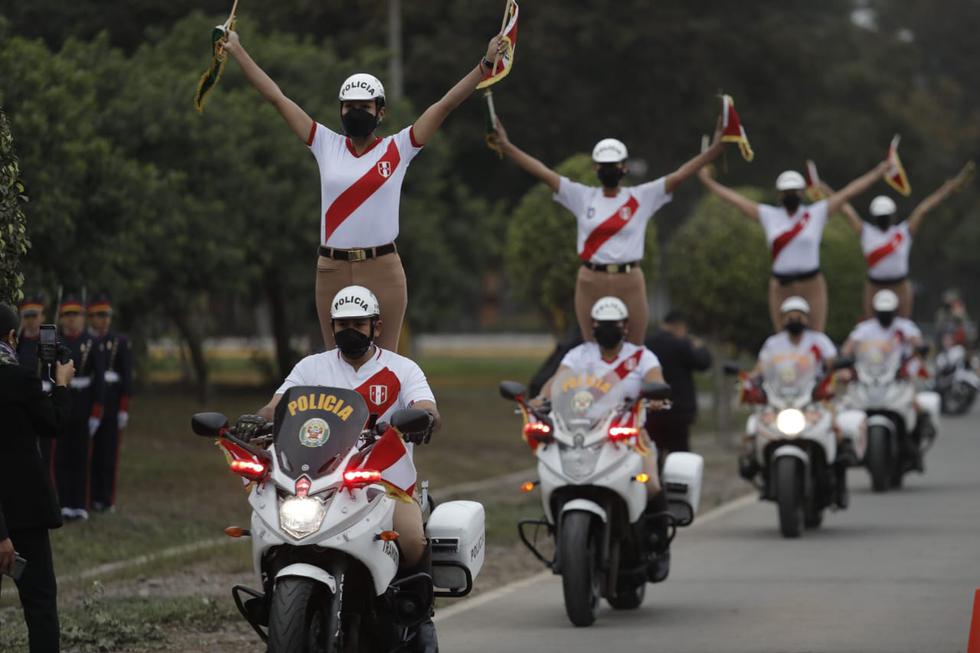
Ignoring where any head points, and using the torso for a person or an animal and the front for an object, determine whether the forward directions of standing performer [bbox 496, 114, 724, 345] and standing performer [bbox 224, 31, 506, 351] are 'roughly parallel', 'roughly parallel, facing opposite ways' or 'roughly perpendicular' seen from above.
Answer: roughly parallel

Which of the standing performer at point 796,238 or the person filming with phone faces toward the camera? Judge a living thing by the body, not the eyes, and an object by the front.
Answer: the standing performer

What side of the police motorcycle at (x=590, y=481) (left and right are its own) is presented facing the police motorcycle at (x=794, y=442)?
back

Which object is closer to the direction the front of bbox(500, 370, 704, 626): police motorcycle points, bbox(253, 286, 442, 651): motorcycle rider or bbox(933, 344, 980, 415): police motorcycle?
the motorcycle rider

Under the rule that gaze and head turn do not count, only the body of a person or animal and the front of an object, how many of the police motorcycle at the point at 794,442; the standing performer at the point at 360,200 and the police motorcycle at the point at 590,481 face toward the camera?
3

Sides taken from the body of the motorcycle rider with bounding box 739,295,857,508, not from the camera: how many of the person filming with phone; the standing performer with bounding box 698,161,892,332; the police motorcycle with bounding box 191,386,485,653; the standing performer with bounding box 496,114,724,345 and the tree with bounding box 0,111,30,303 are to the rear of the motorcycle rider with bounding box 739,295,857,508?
1

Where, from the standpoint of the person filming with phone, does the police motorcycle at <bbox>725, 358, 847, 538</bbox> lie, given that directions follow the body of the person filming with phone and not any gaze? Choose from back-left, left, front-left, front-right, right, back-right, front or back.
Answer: front

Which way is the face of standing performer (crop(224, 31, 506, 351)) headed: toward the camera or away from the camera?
toward the camera

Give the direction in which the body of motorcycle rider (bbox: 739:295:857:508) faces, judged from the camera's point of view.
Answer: toward the camera

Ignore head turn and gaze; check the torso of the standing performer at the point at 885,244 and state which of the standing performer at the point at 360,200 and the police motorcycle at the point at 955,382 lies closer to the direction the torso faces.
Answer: the standing performer

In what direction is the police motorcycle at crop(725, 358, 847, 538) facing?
toward the camera

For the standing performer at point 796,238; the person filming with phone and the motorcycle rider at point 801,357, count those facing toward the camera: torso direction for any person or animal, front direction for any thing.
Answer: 2

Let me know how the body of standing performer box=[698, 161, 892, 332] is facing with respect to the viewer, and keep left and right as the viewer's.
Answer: facing the viewer

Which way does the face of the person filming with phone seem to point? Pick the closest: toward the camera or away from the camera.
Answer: away from the camera

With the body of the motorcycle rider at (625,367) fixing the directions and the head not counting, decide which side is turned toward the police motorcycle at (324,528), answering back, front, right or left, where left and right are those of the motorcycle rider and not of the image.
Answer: front

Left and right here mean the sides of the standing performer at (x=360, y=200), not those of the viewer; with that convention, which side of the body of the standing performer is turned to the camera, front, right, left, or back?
front

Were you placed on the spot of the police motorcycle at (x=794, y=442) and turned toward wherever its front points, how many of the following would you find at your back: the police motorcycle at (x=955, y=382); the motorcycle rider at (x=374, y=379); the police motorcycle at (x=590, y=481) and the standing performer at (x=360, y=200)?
1
